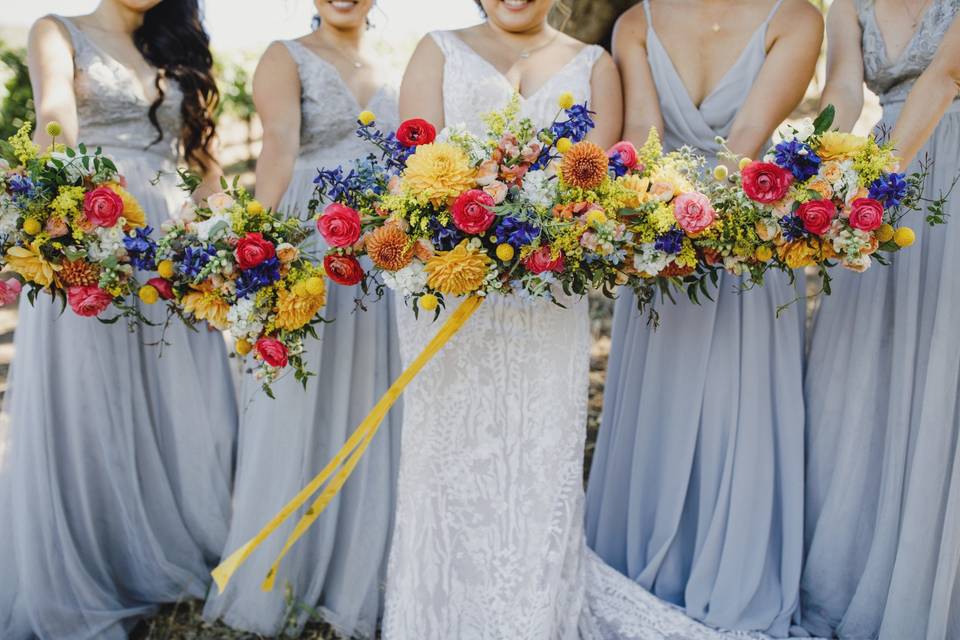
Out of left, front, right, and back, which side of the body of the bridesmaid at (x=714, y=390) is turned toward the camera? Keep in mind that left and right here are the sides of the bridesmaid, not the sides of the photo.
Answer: front

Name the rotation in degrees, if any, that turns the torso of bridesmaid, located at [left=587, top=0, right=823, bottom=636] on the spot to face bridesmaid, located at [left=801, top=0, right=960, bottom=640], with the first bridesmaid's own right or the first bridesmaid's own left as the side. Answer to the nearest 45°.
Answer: approximately 90° to the first bridesmaid's own left

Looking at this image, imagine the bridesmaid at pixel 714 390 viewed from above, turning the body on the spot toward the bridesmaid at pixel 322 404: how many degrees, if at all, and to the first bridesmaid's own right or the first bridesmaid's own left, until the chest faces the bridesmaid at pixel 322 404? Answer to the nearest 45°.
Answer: approximately 90° to the first bridesmaid's own right

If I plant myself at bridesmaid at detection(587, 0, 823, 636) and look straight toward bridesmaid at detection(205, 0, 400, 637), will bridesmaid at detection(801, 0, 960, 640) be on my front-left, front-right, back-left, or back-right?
back-left

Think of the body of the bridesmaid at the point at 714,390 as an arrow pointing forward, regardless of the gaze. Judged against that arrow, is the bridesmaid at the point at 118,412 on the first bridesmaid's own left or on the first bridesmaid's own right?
on the first bridesmaid's own right

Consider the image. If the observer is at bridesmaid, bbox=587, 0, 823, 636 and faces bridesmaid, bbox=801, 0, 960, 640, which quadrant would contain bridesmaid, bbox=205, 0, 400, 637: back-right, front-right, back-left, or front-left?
back-right
